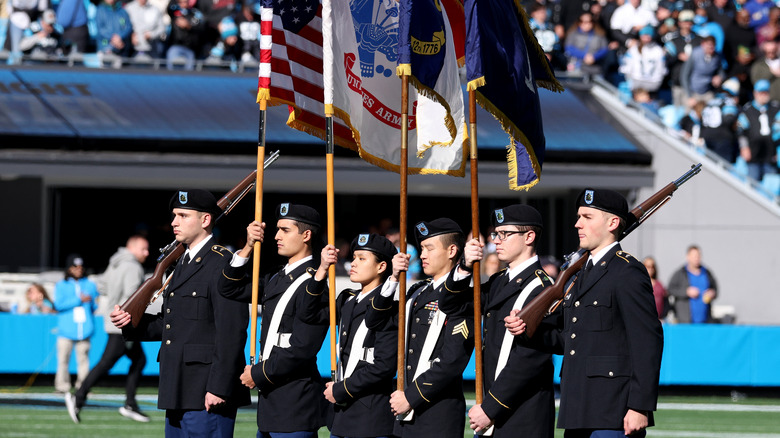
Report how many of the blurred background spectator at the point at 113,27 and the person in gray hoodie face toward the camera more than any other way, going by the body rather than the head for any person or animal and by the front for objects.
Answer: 1

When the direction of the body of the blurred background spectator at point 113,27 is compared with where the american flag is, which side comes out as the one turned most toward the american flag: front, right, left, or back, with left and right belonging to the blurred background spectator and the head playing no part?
front

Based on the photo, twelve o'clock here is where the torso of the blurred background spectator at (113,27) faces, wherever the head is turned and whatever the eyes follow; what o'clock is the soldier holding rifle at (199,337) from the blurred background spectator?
The soldier holding rifle is roughly at 12 o'clock from the blurred background spectator.

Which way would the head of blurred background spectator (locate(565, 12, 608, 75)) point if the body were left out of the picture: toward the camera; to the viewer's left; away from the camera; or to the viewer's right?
toward the camera

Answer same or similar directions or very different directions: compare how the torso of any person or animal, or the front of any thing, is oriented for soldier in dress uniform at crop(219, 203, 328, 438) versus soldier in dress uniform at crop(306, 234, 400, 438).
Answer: same or similar directions

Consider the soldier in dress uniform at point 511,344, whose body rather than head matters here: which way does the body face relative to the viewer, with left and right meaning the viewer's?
facing the viewer and to the left of the viewer

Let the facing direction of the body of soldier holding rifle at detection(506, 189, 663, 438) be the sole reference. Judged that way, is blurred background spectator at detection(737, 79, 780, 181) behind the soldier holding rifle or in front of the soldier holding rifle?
behind

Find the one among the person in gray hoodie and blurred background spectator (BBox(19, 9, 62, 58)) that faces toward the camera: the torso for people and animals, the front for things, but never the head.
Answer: the blurred background spectator

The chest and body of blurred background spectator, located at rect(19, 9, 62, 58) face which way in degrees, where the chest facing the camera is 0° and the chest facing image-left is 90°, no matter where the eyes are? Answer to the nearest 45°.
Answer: approximately 0°

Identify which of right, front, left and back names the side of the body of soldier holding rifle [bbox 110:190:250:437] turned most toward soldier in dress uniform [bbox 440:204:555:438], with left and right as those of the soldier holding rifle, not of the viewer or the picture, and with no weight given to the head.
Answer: left

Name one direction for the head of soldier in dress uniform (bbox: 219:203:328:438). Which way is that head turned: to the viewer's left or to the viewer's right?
to the viewer's left

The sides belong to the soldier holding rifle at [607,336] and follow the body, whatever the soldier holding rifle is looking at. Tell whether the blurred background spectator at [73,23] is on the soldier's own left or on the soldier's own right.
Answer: on the soldier's own right

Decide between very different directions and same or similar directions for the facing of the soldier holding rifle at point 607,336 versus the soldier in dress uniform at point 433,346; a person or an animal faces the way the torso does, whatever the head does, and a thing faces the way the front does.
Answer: same or similar directions

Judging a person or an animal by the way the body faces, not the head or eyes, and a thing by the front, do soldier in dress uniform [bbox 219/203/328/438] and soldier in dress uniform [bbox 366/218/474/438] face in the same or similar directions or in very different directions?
same or similar directions

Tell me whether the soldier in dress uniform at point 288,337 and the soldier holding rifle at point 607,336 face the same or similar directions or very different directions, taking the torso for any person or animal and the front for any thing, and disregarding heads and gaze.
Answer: same or similar directions
